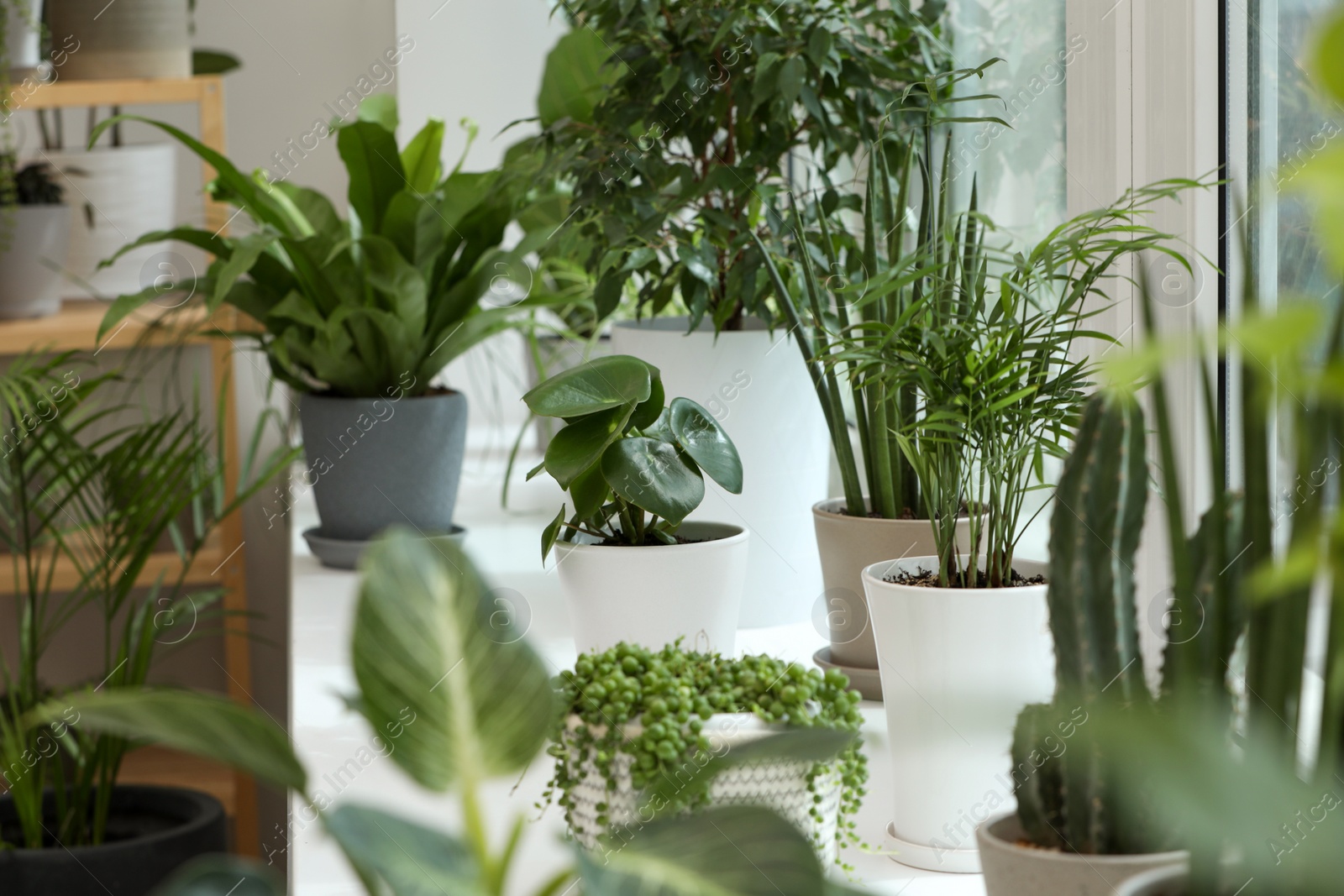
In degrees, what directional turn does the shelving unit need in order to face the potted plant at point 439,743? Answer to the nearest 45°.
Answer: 0° — it already faces it

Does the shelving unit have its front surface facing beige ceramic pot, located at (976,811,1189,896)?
yes

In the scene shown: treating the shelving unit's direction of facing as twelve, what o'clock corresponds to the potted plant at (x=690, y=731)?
The potted plant is roughly at 12 o'clock from the shelving unit.
